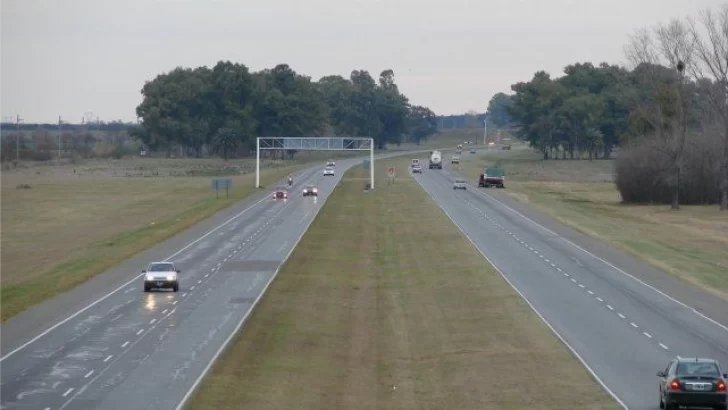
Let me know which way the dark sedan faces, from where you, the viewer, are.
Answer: facing away from the viewer
